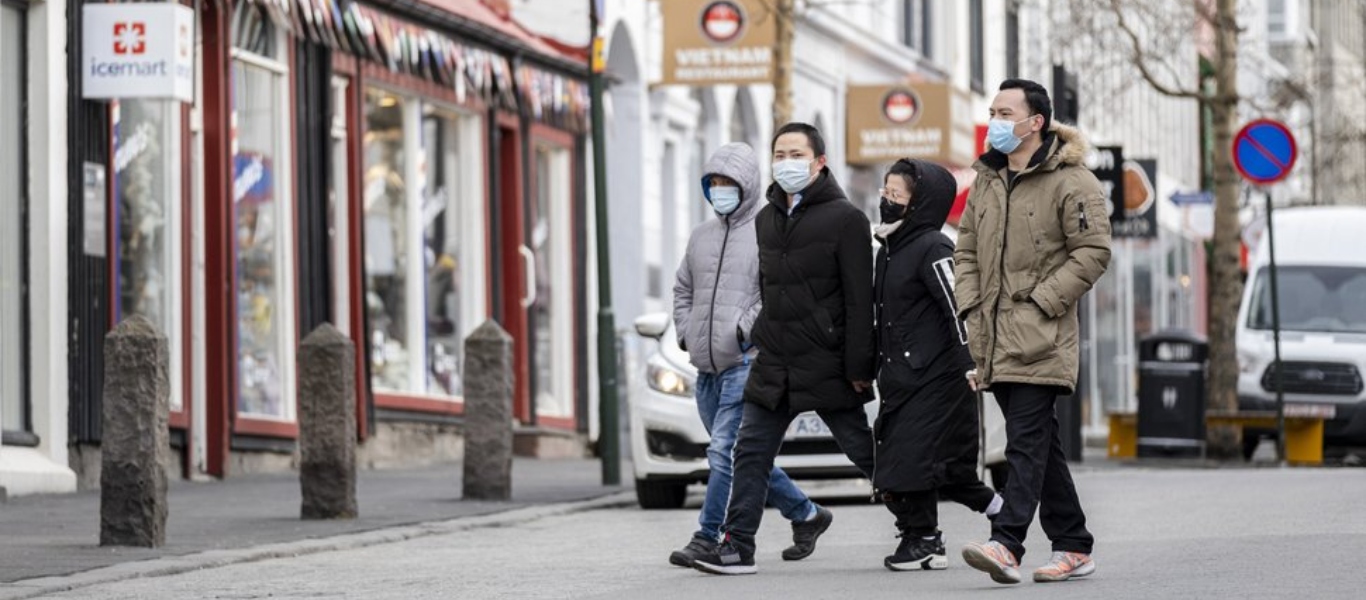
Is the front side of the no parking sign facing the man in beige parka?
yes

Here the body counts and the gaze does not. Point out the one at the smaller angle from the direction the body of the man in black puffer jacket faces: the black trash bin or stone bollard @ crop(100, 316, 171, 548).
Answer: the stone bollard

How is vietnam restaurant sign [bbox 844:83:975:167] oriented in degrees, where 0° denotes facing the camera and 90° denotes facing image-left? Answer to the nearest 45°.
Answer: approximately 0°

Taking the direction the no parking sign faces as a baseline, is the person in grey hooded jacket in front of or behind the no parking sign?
in front

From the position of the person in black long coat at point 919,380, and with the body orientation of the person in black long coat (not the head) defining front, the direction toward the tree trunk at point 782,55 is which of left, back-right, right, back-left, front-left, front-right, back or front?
back-right

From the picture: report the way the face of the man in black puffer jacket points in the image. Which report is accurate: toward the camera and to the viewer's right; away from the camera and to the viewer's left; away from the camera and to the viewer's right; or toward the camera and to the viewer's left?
toward the camera and to the viewer's left

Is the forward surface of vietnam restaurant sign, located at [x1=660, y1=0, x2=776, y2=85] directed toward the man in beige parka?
yes

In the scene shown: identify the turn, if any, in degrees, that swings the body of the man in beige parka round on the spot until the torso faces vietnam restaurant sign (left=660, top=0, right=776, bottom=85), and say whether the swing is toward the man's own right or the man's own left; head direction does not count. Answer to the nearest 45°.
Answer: approximately 135° to the man's own right

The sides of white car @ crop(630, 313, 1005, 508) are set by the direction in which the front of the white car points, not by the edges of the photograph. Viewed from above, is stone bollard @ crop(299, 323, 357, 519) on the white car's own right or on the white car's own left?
on the white car's own right

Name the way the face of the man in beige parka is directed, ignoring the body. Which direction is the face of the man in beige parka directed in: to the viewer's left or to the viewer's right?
to the viewer's left

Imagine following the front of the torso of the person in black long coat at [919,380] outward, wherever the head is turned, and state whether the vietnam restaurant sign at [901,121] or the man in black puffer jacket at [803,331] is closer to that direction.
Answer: the man in black puffer jacket
